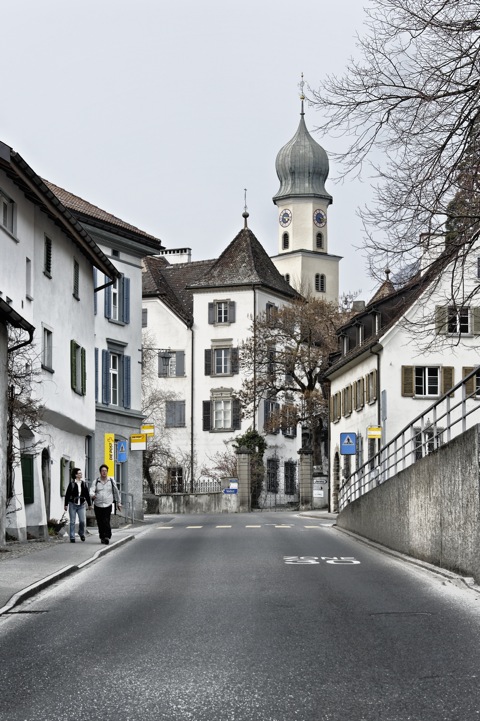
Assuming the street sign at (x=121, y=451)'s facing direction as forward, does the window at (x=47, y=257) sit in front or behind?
in front

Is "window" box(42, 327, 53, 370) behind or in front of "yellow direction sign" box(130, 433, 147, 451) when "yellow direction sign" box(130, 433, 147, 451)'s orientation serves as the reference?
in front

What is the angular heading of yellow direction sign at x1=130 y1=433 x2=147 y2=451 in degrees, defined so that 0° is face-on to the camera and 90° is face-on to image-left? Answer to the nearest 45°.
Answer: approximately 0°
